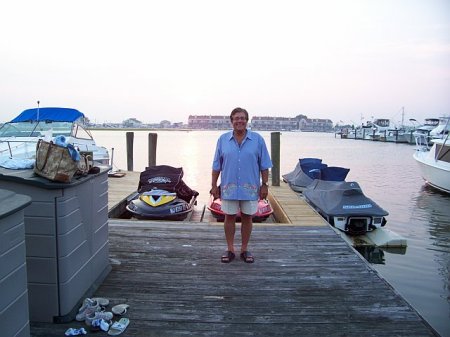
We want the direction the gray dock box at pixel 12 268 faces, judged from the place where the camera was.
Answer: facing the viewer and to the right of the viewer

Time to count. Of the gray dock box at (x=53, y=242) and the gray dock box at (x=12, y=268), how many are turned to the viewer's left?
0

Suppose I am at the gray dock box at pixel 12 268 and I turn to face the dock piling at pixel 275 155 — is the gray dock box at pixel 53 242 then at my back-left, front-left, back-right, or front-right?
front-left

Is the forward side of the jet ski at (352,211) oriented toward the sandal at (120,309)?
no

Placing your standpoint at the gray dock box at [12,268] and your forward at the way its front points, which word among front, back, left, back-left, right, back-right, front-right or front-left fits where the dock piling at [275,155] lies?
left

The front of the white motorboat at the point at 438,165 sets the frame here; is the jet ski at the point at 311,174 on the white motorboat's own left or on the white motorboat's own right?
on the white motorboat's own left

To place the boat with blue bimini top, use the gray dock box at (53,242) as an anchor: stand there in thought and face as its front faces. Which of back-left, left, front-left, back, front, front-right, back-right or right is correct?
back-left

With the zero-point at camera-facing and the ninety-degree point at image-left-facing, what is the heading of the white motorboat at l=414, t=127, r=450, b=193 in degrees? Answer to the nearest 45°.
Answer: approximately 135°
